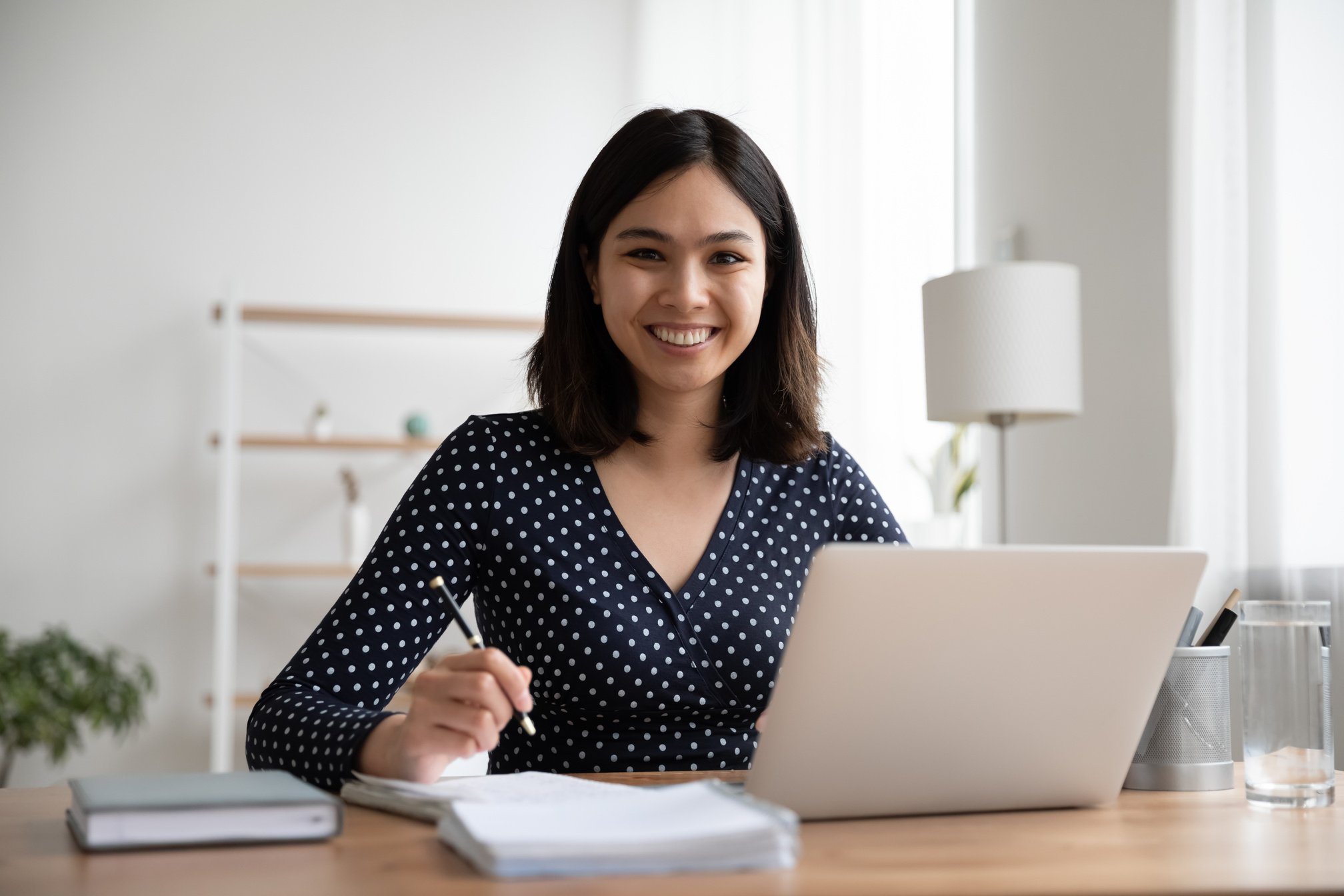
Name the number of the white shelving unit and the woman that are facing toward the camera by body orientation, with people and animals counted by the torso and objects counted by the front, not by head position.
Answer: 2

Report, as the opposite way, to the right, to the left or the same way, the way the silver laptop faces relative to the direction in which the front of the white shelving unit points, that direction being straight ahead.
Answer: the opposite way

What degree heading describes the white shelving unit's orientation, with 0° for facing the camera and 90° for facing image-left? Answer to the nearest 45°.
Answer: approximately 0°

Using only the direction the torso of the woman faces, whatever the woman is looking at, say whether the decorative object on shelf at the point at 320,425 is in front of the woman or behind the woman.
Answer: behind

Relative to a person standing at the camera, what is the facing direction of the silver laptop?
facing away from the viewer and to the left of the viewer

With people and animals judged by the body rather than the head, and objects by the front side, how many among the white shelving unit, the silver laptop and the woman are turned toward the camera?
2

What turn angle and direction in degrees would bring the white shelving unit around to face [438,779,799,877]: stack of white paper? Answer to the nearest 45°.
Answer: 0° — it already faces it

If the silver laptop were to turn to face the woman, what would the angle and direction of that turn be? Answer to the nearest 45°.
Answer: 0° — it already faces them

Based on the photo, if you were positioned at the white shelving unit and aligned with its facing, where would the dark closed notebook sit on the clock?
The dark closed notebook is roughly at 12 o'clock from the white shelving unit.
